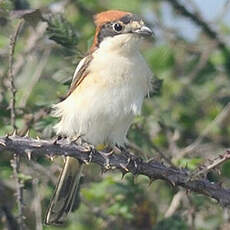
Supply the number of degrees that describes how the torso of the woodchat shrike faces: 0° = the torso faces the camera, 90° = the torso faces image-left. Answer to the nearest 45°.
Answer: approximately 315°
